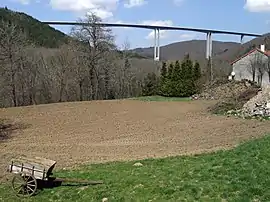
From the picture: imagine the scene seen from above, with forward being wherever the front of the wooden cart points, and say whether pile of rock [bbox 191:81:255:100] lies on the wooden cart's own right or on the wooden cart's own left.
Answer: on the wooden cart's own left

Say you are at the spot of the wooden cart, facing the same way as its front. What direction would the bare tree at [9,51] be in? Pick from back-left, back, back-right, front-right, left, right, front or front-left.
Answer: left

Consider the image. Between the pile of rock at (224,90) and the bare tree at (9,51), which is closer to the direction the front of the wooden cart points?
the pile of rock

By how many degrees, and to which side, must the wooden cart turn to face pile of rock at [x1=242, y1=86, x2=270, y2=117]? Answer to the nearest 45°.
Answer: approximately 45° to its left

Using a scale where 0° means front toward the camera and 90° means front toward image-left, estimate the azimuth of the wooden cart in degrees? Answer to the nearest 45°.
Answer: approximately 270°

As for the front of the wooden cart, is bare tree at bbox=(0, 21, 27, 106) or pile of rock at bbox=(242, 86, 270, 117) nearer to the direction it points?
the pile of rock

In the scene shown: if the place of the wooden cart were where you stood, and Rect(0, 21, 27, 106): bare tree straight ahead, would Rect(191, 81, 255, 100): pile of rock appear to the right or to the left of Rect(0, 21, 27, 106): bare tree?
right
